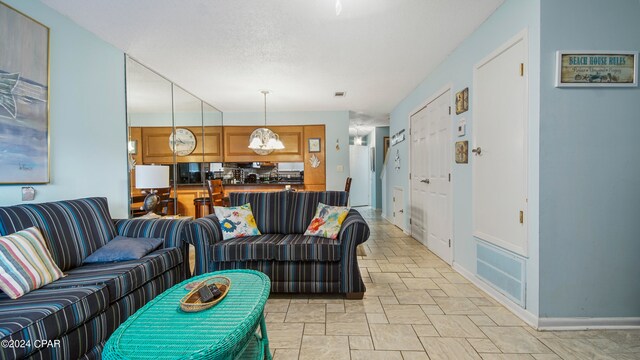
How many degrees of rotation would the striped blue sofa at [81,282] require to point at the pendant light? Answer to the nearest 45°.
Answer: approximately 90° to its left

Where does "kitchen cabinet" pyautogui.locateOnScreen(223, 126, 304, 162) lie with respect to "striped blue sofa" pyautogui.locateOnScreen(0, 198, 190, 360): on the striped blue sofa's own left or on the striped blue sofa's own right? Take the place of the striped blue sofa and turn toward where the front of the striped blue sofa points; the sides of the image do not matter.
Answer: on the striped blue sofa's own left

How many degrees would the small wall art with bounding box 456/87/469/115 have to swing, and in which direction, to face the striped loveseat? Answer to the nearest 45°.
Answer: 0° — it already faces it

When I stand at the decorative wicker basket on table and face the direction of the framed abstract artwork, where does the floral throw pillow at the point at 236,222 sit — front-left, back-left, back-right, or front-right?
front-right

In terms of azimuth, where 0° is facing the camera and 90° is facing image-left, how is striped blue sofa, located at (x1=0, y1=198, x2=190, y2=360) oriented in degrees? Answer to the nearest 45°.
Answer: approximately 315°

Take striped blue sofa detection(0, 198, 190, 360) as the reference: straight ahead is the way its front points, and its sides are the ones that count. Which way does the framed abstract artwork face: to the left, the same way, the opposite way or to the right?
the same way

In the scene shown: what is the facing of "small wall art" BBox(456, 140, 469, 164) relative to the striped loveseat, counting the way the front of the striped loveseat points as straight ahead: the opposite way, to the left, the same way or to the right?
to the right

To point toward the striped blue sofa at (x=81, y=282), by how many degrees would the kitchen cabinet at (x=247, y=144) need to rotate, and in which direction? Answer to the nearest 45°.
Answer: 0° — it already faces it

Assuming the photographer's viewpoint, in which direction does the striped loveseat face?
facing the viewer

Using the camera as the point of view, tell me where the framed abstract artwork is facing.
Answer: facing the viewer and to the right of the viewer

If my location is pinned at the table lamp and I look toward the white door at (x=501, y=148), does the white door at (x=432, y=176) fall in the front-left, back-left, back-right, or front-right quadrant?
front-left

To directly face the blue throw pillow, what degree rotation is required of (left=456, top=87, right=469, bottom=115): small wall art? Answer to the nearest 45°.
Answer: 0° — it already faces it

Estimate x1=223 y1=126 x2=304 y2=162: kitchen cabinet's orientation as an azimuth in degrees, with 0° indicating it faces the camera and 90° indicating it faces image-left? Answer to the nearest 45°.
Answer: approximately 0°

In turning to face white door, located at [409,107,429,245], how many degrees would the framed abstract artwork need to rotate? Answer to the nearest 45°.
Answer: approximately 45° to its left

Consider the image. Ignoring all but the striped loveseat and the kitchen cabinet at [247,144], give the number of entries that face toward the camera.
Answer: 2
